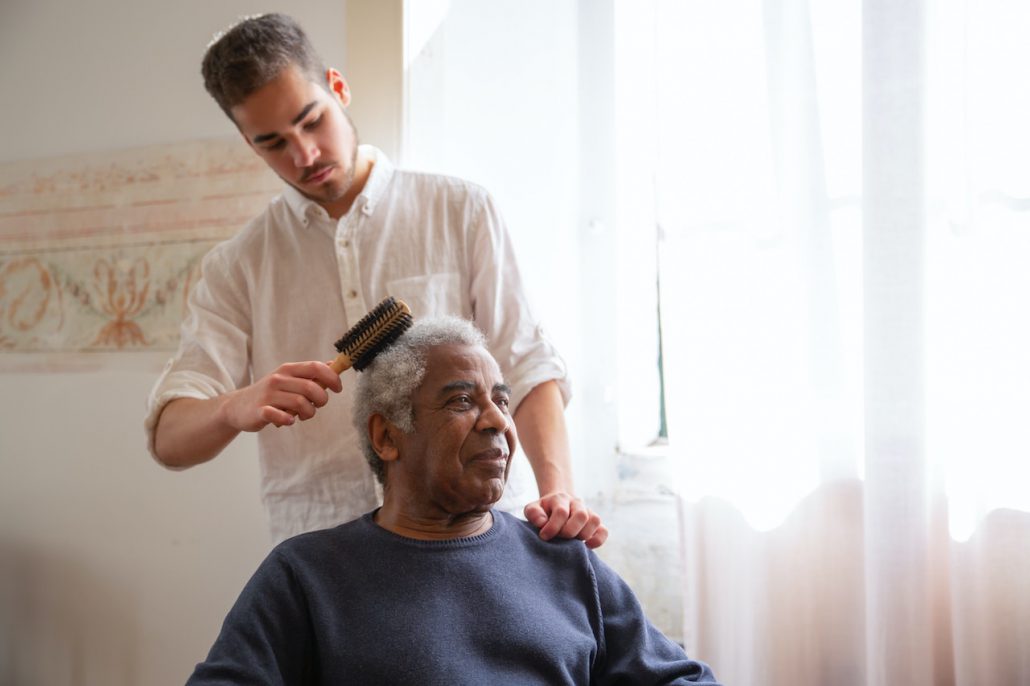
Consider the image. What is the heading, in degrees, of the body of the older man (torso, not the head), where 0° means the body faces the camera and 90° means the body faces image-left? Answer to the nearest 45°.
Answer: approximately 0°

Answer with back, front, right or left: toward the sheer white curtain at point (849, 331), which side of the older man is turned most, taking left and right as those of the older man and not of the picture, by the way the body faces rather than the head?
left

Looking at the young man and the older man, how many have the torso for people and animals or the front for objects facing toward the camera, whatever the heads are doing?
2

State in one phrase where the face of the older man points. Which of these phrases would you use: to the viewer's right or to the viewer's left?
to the viewer's right
